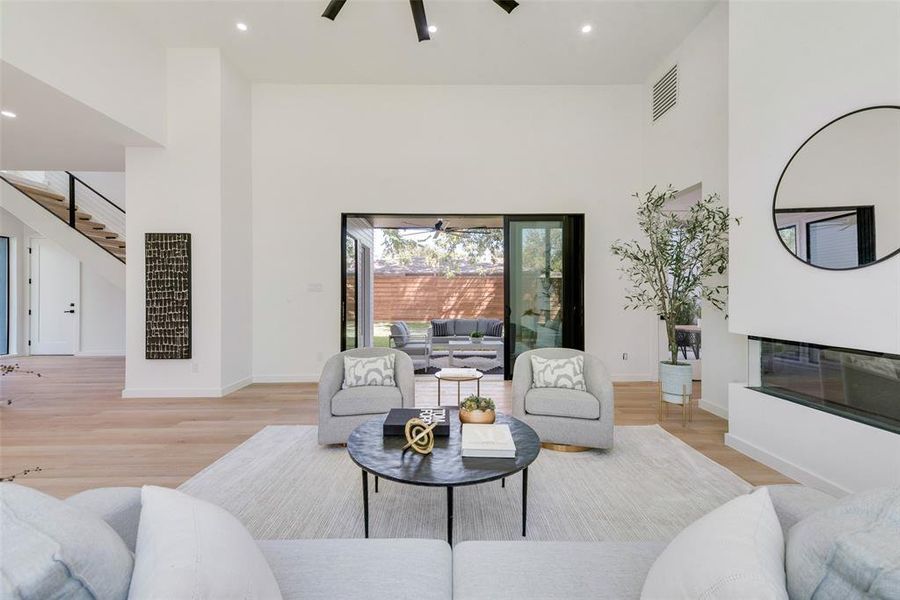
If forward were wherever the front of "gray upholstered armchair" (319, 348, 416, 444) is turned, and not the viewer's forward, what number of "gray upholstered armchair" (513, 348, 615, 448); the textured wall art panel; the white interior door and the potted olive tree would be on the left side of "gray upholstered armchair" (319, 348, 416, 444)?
2

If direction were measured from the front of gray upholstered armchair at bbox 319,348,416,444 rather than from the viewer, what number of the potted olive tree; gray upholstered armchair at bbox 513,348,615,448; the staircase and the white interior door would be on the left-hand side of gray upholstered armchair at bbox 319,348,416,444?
2

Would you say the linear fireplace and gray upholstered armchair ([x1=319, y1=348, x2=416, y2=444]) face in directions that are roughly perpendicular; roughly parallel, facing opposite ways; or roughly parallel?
roughly perpendicular

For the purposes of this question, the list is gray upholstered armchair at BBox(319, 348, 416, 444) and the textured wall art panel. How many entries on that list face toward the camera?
2

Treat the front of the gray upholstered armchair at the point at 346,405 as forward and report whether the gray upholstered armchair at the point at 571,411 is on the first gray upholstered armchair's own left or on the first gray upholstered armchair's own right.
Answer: on the first gray upholstered armchair's own left

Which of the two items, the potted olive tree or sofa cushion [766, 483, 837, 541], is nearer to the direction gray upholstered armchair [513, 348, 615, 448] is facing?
the sofa cushion

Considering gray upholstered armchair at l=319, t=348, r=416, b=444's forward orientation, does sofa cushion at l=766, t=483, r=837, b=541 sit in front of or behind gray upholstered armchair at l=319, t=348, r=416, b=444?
in front

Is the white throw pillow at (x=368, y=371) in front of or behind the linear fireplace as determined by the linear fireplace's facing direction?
in front

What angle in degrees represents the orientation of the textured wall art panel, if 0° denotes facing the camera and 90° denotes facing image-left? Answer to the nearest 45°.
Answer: approximately 0°

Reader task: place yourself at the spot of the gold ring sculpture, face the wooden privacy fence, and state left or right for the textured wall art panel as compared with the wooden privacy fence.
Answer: left

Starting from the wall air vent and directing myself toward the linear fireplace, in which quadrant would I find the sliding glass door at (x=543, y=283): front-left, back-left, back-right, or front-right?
back-right

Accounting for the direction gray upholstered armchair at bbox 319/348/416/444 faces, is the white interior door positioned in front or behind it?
behind

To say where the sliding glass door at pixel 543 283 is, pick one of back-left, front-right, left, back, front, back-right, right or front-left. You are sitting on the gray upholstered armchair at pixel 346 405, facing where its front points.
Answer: back-left
